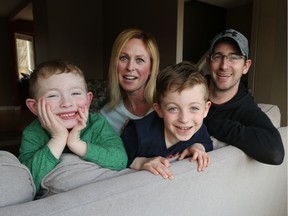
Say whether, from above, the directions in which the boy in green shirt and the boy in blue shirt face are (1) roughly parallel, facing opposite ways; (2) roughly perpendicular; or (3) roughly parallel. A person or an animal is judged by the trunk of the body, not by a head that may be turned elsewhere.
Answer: roughly parallel

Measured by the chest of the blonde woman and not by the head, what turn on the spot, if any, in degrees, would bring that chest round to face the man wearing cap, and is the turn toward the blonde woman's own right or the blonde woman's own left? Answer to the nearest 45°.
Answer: approximately 45° to the blonde woman's own left

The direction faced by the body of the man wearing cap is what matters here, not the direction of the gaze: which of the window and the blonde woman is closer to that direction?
the blonde woman

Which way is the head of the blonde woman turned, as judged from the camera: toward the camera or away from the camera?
toward the camera

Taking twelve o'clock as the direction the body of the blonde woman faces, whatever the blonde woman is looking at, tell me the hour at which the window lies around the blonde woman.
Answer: The window is roughly at 5 o'clock from the blonde woman.

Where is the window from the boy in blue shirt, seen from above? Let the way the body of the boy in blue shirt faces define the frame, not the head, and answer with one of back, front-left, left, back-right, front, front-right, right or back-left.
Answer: back-right

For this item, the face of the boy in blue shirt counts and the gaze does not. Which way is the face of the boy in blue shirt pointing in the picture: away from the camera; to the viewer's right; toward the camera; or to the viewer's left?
toward the camera

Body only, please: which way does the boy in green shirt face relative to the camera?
toward the camera

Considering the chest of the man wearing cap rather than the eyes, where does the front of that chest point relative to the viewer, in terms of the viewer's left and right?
facing the viewer and to the left of the viewer

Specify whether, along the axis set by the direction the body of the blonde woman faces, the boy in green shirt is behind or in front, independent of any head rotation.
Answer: in front

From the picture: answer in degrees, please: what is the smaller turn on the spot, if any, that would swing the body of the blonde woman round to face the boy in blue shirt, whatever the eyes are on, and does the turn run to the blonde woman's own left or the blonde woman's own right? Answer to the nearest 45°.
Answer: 0° — they already face them

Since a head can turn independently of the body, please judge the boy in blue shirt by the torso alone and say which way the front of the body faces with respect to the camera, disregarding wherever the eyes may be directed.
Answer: toward the camera
